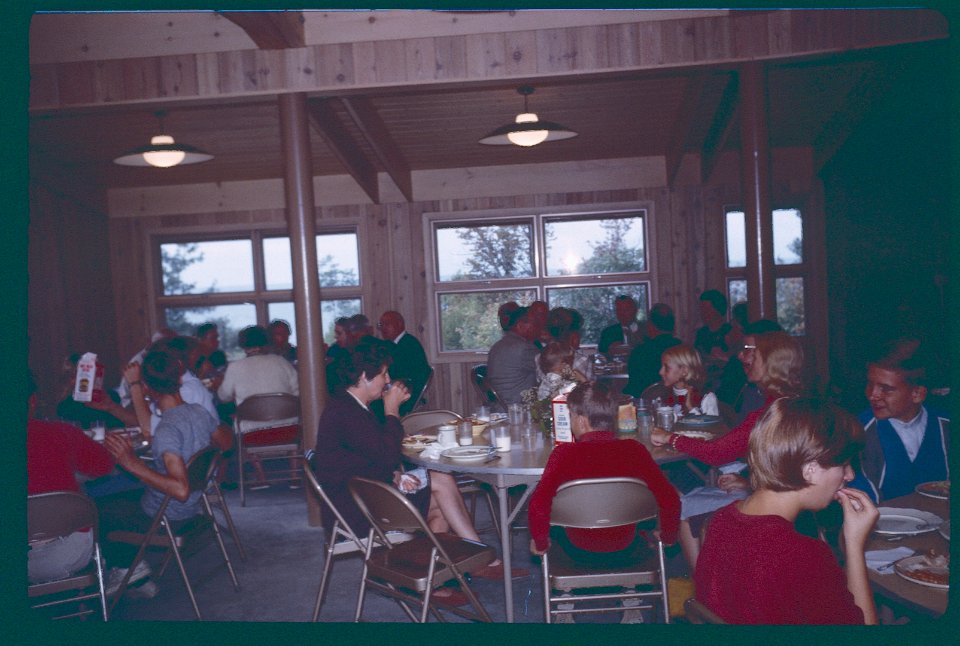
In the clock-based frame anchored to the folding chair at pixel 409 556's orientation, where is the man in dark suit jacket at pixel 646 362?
The man in dark suit jacket is roughly at 12 o'clock from the folding chair.

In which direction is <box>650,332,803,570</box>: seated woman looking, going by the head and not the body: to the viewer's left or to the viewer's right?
to the viewer's left

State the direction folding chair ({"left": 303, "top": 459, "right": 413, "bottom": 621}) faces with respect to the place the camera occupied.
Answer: facing to the right of the viewer

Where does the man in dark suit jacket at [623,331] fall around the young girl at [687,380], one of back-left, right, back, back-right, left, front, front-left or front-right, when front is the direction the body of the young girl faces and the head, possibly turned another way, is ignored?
back-right

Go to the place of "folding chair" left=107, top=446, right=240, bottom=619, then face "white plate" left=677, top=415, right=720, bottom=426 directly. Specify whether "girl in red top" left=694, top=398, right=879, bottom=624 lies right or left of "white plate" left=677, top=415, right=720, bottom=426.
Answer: right

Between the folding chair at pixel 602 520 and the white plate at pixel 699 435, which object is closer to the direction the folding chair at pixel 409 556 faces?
the white plate

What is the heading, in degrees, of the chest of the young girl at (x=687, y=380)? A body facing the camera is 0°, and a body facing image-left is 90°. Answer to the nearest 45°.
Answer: approximately 45°

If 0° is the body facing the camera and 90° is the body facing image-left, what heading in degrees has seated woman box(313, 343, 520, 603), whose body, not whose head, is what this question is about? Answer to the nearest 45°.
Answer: approximately 270°

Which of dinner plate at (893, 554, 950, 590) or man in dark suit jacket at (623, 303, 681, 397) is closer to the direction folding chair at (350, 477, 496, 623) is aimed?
the man in dark suit jacket

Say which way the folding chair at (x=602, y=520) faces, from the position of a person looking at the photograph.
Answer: facing away from the viewer
